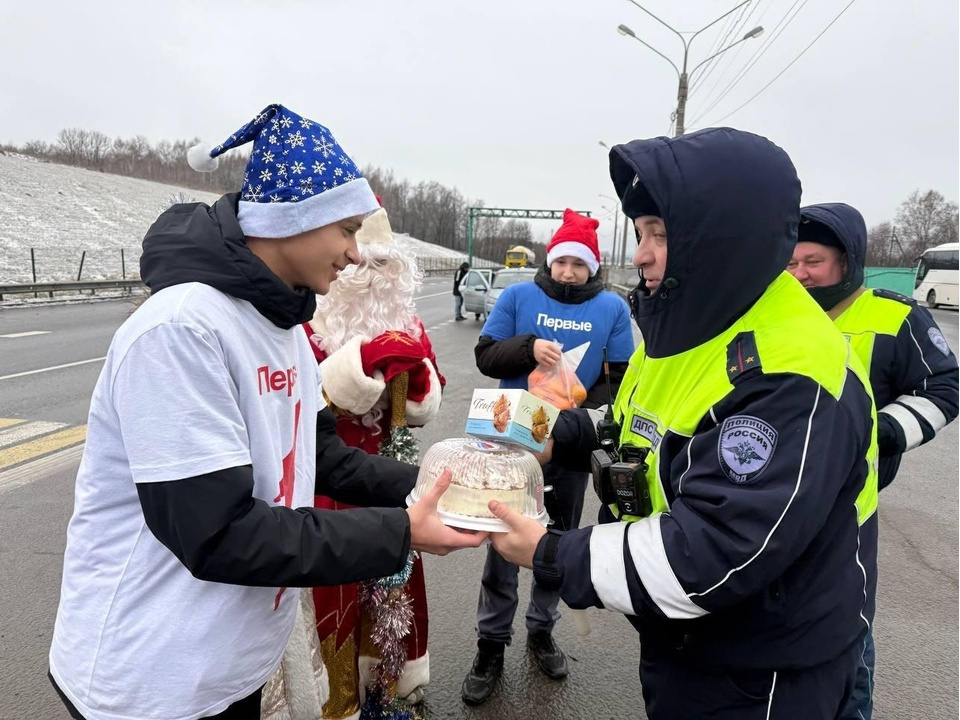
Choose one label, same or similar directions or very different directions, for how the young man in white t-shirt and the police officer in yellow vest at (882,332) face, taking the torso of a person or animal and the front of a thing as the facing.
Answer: very different directions

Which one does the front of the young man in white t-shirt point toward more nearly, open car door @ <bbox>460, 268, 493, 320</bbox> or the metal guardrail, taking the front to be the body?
the open car door

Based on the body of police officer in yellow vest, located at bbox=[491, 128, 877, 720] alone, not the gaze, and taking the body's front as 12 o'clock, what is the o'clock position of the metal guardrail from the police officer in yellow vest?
The metal guardrail is roughly at 1 o'clock from the police officer in yellow vest.

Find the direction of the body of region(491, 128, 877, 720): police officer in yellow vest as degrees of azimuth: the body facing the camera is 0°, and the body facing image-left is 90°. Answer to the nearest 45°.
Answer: approximately 90°

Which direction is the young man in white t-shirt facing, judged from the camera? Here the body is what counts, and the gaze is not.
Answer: to the viewer's right

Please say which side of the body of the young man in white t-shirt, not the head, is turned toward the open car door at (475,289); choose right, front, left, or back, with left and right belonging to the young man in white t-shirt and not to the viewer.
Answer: left

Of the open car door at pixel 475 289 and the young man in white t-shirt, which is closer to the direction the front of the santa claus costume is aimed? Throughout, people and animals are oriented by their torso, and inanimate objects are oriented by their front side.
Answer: the young man in white t-shirt

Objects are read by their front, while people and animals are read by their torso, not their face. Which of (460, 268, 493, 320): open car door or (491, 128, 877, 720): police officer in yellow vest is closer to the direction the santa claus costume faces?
the police officer in yellow vest

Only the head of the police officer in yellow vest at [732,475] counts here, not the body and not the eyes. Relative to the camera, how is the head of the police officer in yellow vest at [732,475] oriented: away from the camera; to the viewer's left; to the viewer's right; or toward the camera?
to the viewer's left

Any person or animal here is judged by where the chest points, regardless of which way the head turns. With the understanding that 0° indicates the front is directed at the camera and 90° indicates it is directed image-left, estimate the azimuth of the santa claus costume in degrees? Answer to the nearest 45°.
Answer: approximately 315°

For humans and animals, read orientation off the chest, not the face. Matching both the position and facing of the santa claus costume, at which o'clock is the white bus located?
The white bus is roughly at 9 o'clock from the santa claus costume.

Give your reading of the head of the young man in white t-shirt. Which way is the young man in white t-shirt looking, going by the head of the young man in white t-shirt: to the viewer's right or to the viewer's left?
to the viewer's right
